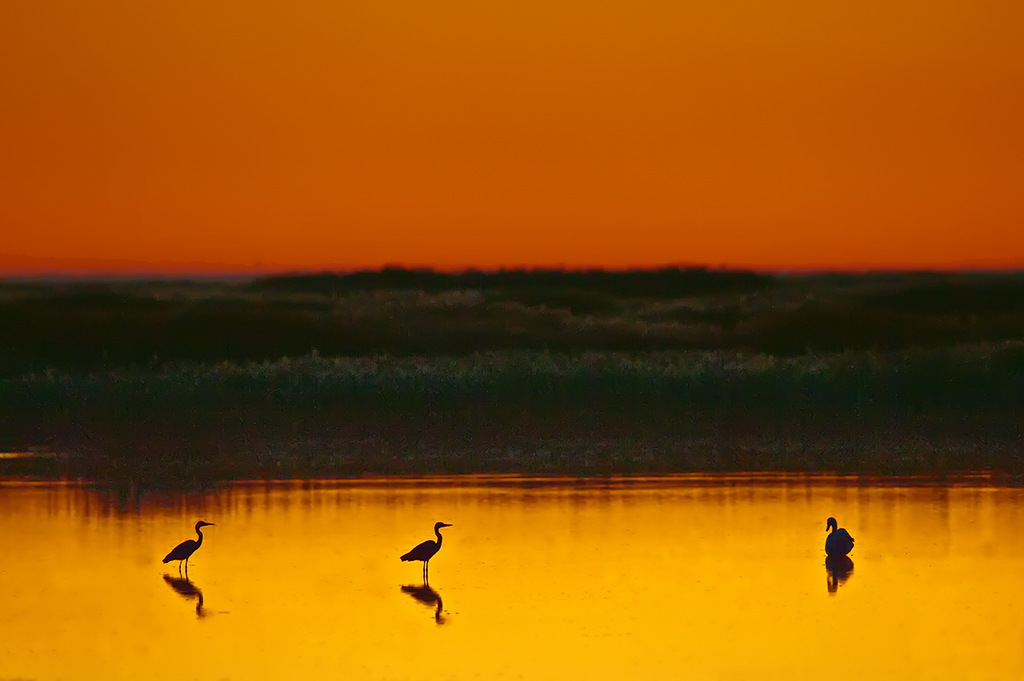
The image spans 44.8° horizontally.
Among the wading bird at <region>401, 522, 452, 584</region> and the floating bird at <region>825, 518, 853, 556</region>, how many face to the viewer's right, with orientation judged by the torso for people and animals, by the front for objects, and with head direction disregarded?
1

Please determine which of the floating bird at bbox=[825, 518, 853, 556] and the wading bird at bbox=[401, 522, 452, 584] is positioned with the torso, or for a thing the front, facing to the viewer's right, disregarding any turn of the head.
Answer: the wading bird at bbox=[401, 522, 452, 584]

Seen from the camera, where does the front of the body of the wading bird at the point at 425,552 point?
to the viewer's right

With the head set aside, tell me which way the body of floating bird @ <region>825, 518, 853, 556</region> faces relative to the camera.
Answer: to the viewer's left

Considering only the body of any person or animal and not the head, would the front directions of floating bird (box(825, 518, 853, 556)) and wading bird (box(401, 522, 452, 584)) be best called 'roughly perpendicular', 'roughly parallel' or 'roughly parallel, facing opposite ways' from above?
roughly parallel, facing opposite ways

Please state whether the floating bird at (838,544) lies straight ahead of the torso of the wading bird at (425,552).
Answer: yes

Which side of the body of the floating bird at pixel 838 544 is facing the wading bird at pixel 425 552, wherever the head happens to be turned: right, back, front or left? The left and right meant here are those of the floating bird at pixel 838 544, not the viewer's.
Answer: front
